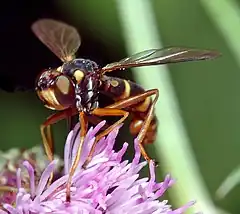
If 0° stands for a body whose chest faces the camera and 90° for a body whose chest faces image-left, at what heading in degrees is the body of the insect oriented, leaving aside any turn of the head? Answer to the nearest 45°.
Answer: approximately 45°
